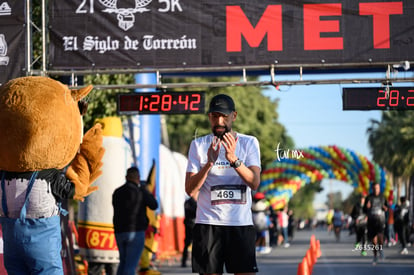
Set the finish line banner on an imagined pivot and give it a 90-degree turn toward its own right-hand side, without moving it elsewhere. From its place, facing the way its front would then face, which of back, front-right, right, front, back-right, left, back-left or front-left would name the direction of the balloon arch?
right

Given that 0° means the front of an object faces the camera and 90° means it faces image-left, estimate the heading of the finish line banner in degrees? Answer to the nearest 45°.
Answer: approximately 0°

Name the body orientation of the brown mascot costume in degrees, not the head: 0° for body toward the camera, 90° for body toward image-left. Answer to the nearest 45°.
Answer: approximately 225°

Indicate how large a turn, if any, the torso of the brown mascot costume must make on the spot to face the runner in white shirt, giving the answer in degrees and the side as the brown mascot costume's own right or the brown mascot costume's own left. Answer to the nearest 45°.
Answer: approximately 45° to the brown mascot costume's own right

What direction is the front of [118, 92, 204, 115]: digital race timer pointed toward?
toward the camera

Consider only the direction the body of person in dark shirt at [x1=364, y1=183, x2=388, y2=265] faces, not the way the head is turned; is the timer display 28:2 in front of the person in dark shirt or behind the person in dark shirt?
in front

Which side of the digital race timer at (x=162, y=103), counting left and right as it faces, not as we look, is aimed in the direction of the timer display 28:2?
left

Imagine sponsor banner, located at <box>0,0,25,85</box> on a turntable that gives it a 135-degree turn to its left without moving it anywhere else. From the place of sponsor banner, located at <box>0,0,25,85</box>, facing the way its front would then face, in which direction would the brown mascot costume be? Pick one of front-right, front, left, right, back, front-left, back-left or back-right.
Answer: back-right

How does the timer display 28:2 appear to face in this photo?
toward the camera

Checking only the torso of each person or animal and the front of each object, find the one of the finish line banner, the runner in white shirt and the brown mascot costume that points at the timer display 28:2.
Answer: the brown mascot costume
